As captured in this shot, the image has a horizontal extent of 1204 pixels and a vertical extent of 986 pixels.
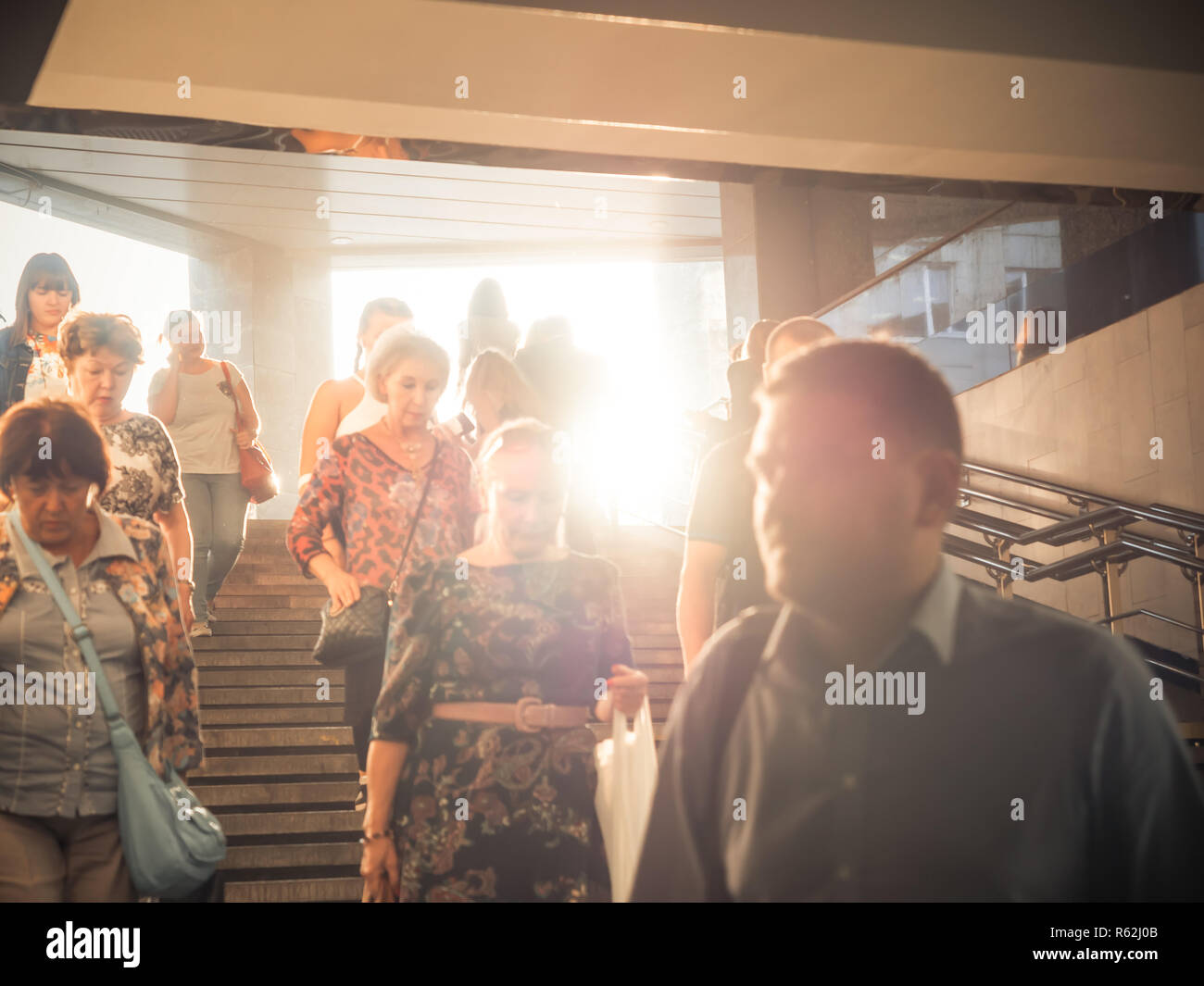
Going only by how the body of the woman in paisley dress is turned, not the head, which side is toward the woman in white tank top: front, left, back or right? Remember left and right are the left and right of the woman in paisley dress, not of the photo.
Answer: back

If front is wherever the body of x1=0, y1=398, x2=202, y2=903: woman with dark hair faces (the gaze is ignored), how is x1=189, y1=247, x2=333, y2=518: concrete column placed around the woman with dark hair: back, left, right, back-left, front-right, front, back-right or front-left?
back

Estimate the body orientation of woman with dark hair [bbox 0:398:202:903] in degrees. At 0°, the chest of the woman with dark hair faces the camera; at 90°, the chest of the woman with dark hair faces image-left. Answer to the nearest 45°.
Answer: approximately 0°

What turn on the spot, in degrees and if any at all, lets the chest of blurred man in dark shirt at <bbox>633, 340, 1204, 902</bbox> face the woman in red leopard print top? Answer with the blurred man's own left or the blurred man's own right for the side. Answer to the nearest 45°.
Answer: approximately 90° to the blurred man's own right

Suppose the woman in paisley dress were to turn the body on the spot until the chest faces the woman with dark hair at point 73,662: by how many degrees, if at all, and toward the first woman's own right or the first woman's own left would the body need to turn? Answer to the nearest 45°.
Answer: approximately 90° to the first woman's own right

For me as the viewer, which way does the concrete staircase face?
facing the viewer

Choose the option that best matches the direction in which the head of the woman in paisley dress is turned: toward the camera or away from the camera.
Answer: toward the camera

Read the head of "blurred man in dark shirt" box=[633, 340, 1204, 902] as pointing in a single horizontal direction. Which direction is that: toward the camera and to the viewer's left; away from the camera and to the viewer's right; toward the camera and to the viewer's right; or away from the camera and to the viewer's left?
toward the camera and to the viewer's left

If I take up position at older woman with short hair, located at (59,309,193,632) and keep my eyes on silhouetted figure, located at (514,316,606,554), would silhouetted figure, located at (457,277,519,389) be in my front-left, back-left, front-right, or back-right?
front-left

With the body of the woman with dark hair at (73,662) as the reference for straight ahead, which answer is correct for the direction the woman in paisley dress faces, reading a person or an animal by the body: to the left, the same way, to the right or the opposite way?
the same way

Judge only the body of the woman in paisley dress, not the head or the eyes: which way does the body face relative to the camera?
toward the camera

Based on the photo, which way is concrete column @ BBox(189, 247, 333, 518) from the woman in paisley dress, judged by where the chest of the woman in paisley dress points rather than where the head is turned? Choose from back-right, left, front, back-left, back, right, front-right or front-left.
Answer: back
